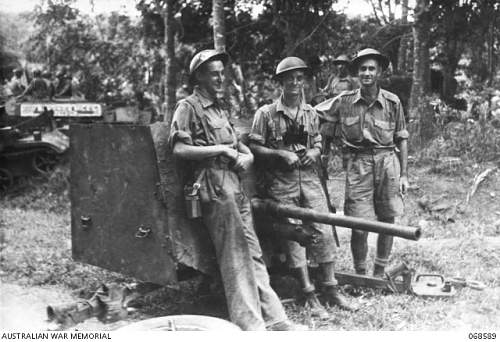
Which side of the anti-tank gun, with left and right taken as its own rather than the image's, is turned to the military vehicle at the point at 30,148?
back

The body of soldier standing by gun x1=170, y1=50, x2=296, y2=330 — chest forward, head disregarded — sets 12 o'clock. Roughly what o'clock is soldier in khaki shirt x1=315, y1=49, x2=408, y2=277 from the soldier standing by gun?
The soldier in khaki shirt is roughly at 9 o'clock from the soldier standing by gun.

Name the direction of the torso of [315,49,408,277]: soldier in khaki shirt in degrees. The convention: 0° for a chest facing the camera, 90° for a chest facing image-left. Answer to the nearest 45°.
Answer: approximately 0°

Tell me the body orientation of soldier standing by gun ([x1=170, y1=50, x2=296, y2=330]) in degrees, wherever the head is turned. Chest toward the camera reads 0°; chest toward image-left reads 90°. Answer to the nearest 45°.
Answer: approximately 315°

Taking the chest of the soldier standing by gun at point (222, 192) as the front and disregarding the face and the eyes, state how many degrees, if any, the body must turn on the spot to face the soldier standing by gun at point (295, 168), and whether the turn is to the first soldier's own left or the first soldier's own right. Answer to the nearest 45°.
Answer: approximately 90° to the first soldier's own left

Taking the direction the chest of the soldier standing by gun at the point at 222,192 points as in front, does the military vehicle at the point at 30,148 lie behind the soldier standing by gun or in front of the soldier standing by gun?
behind

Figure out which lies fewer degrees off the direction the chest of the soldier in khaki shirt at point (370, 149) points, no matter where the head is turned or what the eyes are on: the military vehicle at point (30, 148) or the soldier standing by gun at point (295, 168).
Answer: the soldier standing by gun
